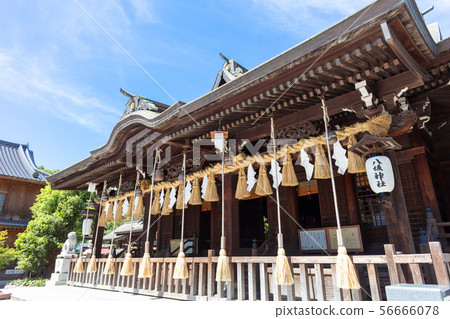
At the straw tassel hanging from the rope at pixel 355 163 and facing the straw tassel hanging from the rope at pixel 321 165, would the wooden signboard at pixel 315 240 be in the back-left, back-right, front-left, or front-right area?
front-right

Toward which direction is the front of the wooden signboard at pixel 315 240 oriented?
toward the camera

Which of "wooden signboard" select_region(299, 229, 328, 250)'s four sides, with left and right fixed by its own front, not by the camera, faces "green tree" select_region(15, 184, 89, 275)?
right

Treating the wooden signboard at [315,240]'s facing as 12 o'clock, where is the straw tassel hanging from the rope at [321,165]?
The straw tassel hanging from the rope is roughly at 12 o'clock from the wooden signboard.

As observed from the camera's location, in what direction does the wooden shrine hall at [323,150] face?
facing the viewer and to the left of the viewer

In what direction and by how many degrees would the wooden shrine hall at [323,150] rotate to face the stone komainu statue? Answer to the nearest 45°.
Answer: approximately 90° to its right

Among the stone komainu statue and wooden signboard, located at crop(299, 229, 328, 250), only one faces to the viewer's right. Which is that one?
the stone komainu statue

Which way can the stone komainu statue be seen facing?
to the viewer's right

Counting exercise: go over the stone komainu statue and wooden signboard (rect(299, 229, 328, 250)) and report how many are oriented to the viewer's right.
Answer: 1
